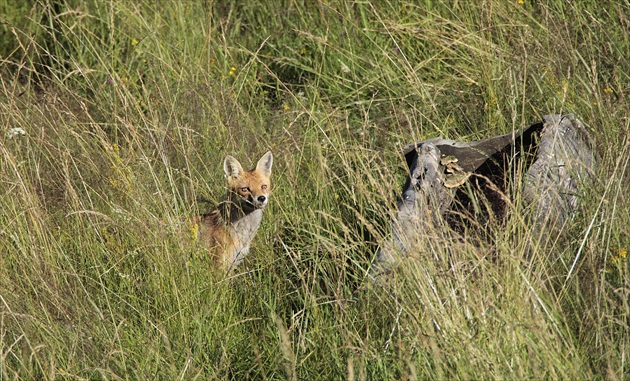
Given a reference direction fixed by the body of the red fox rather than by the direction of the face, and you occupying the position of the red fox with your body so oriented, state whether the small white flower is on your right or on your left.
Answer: on your right

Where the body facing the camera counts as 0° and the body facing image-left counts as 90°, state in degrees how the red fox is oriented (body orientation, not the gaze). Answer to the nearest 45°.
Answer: approximately 315°
